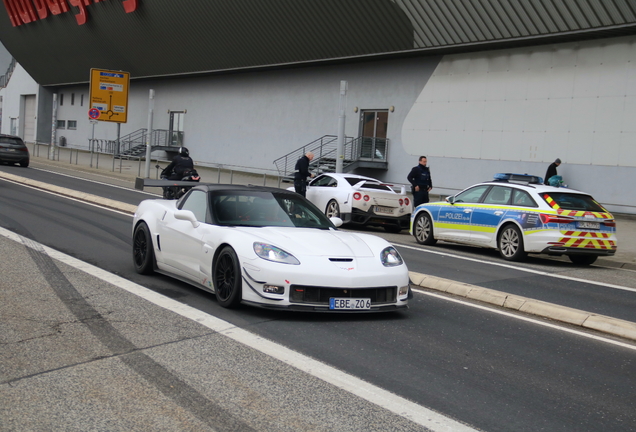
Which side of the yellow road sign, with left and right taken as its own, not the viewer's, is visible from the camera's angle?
front

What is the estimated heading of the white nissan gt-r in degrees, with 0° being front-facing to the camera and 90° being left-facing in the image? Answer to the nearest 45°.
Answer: approximately 135°

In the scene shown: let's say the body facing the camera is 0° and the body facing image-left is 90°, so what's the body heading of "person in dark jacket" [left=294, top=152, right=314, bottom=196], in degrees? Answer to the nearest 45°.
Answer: approximately 270°

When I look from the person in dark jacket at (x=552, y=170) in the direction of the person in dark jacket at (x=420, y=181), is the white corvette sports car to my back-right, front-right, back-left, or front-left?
front-left

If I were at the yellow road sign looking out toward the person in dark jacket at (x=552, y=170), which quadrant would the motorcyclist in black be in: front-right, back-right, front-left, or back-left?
front-right

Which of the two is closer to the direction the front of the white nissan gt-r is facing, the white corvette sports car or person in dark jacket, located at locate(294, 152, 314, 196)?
the person in dark jacket
